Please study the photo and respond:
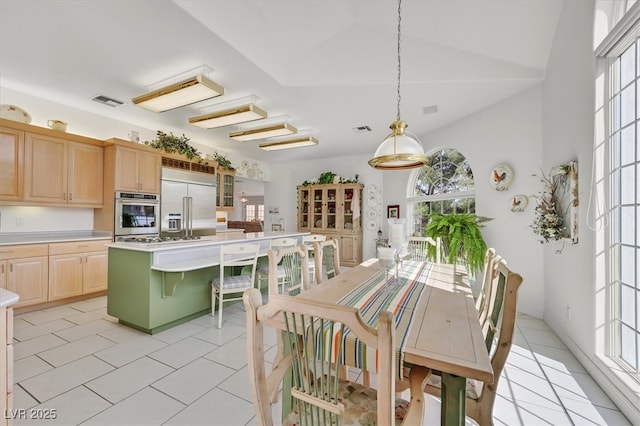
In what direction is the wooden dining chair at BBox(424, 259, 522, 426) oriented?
to the viewer's left

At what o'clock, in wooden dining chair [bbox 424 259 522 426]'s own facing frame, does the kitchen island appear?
The kitchen island is roughly at 12 o'clock from the wooden dining chair.

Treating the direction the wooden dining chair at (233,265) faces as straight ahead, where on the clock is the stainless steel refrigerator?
The stainless steel refrigerator is roughly at 1 o'clock from the wooden dining chair.

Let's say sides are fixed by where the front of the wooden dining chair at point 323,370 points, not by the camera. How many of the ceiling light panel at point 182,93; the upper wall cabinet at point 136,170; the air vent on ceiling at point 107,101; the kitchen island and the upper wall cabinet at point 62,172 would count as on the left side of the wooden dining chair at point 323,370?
5

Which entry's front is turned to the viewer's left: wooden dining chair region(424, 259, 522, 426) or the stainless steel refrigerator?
the wooden dining chair

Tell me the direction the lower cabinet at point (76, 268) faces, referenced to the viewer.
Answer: facing the viewer and to the right of the viewer

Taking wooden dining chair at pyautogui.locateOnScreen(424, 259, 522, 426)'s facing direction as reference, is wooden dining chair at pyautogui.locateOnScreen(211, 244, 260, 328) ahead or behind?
ahead

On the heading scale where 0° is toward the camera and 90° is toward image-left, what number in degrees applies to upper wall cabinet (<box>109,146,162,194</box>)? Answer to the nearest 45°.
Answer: approximately 315°

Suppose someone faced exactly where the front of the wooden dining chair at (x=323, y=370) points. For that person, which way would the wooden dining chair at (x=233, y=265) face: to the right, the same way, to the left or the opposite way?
to the left

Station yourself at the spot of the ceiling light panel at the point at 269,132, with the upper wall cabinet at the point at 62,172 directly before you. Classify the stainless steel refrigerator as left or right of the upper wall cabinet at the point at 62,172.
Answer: right

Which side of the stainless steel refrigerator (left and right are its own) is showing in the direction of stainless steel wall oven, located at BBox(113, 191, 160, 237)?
right

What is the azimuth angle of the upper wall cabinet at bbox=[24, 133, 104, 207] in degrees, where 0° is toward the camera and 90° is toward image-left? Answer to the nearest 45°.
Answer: approximately 315°

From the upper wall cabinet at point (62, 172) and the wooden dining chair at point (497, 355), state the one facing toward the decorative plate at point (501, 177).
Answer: the upper wall cabinet

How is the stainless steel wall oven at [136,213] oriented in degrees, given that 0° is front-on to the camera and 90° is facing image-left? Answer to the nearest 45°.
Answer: approximately 315°

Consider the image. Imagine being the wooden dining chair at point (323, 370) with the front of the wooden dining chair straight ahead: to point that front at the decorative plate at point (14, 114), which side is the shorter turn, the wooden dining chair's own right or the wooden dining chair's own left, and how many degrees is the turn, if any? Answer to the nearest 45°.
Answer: approximately 90° to the wooden dining chair's own left

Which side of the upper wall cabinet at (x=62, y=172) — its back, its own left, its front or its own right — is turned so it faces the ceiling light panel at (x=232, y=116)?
front

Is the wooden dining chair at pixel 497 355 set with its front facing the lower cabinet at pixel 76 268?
yes
